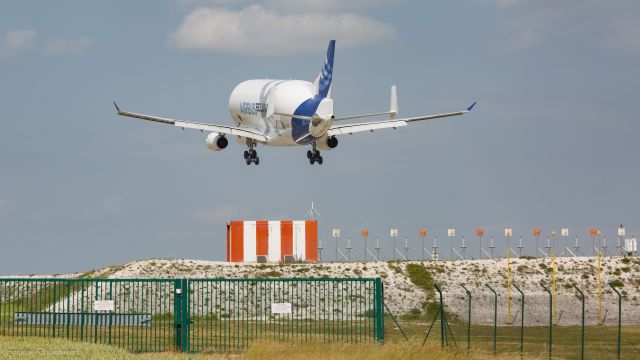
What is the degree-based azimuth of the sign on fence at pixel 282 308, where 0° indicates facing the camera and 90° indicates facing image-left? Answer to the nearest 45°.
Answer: approximately 0°
